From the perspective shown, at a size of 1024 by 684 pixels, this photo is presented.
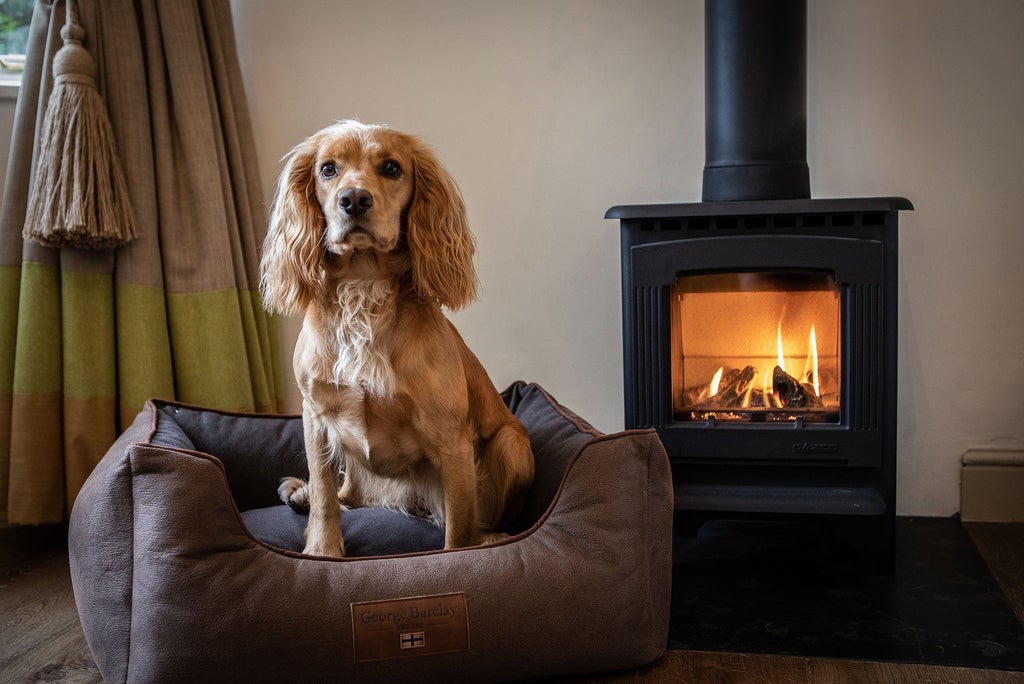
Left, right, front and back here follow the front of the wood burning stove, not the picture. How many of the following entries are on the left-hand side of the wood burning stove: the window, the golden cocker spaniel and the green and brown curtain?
0

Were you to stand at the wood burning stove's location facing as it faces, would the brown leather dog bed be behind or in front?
in front

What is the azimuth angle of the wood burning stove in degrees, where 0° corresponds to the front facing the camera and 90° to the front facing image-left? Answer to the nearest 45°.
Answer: approximately 0°

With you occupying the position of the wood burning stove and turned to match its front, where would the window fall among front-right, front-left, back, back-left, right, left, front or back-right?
right

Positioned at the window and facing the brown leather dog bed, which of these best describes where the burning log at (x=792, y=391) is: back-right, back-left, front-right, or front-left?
front-left

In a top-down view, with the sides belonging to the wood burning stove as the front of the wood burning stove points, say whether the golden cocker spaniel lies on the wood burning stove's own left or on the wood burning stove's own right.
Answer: on the wood burning stove's own right
